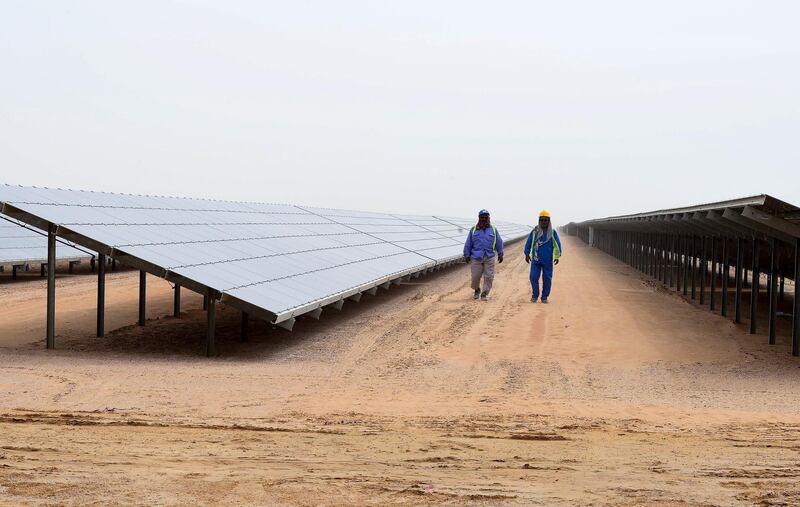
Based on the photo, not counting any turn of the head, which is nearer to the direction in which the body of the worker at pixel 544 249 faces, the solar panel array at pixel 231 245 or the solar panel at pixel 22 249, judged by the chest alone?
the solar panel array

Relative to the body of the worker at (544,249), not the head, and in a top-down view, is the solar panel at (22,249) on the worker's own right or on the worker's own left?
on the worker's own right

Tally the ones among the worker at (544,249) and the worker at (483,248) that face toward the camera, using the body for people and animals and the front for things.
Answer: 2

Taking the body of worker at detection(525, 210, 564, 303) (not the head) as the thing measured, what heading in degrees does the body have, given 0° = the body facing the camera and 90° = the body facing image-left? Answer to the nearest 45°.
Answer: approximately 0°

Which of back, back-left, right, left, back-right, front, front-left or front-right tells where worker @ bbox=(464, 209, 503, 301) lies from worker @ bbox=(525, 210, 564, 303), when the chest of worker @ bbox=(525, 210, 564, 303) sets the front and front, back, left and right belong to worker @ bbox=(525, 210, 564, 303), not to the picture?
right
